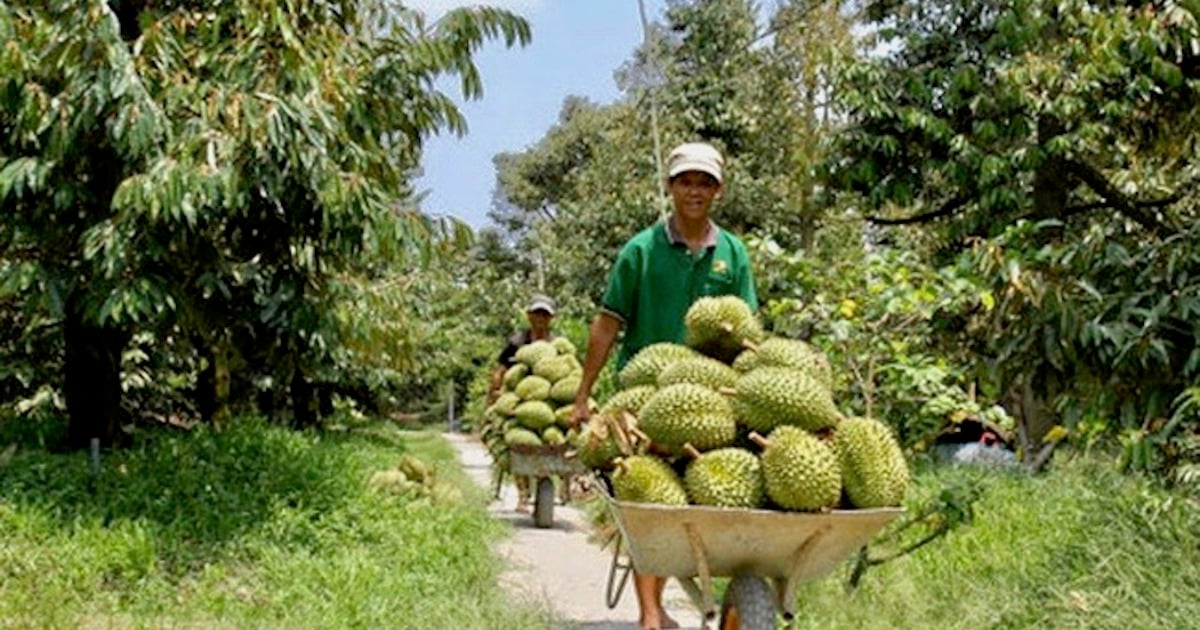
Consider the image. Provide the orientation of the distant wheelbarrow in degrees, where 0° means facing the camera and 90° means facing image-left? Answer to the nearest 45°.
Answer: approximately 0°

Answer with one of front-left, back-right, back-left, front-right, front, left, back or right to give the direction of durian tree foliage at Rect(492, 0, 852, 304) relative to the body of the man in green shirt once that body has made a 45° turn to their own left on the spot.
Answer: back-left

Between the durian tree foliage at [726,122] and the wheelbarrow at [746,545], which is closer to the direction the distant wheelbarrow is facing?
the wheelbarrow

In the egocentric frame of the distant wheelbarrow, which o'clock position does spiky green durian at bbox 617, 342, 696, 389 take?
The spiky green durian is roughly at 12 o'clock from the distant wheelbarrow.

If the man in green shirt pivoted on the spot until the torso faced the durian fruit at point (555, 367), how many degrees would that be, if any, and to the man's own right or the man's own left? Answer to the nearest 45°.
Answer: approximately 180°

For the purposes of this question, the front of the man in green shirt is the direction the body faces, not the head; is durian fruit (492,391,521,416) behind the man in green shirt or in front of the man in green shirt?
behind

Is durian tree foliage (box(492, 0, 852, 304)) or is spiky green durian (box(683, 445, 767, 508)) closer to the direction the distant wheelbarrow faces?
the spiky green durian

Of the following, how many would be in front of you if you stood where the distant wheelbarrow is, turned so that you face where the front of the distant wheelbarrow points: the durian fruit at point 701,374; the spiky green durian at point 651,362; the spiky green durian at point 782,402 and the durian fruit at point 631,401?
4

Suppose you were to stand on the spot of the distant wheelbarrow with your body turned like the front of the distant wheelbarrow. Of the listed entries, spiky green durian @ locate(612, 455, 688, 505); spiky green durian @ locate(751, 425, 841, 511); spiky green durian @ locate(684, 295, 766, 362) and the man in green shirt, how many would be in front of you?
4

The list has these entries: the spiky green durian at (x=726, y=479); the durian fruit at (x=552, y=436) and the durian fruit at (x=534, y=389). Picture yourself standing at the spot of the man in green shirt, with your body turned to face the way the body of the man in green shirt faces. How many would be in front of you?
1

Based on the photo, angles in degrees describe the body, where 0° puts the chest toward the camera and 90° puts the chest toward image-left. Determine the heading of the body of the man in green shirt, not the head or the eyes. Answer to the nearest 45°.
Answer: approximately 0°

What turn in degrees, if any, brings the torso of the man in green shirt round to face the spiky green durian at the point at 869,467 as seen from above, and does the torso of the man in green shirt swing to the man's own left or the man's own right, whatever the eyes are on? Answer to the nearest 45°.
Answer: approximately 45° to the man's own left

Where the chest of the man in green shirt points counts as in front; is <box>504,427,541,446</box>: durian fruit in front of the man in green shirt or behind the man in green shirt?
behind
